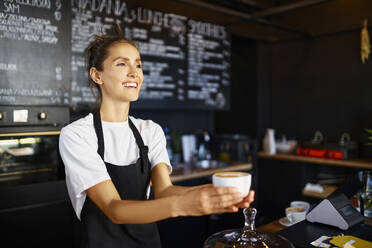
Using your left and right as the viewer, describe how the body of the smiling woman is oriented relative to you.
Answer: facing the viewer and to the right of the viewer

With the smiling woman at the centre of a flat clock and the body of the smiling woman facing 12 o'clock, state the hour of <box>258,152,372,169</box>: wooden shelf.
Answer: The wooden shelf is roughly at 9 o'clock from the smiling woman.

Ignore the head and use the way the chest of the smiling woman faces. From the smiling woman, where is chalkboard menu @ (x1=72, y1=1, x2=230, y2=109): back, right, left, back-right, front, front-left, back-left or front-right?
back-left

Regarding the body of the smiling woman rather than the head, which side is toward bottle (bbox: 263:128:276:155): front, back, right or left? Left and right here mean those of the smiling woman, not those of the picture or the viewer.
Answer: left

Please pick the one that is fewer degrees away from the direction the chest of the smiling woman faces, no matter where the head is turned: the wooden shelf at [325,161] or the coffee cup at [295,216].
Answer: the coffee cup

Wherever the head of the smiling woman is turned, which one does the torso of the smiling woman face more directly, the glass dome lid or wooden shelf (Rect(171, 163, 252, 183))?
the glass dome lid

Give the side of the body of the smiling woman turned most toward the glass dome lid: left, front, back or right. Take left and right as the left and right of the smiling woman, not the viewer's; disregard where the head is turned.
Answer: front

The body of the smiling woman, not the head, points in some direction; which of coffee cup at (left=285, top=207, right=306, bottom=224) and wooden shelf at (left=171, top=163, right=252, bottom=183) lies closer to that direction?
the coffee cup

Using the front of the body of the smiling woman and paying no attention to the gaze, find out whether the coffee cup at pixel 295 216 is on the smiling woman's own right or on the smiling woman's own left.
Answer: on the smiling woman's own left

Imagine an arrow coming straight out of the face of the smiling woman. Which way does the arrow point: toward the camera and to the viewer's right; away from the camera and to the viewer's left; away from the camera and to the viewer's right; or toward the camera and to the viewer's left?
toward the camera and to the viewer's right

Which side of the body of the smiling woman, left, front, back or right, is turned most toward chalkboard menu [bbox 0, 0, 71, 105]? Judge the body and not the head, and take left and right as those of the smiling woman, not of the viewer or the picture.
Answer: back
